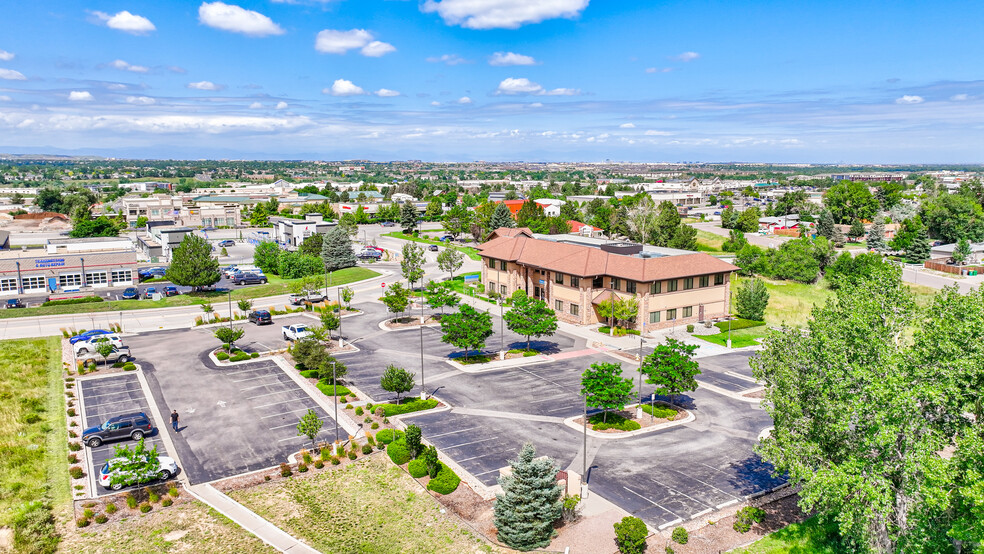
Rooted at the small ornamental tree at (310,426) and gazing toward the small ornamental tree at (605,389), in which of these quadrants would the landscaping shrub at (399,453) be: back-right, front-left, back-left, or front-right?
front-right

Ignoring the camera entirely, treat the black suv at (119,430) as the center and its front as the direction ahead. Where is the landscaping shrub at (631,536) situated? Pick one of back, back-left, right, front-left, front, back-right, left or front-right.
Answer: back-left

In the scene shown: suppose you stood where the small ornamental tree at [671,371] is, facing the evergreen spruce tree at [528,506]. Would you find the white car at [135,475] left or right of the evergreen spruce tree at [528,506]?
right

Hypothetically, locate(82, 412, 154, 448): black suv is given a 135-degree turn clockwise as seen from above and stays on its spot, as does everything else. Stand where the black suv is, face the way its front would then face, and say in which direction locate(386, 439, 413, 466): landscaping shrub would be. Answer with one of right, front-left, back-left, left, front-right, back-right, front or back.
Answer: right

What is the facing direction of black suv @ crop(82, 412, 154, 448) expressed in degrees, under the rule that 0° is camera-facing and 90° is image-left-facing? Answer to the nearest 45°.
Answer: approximately 90°

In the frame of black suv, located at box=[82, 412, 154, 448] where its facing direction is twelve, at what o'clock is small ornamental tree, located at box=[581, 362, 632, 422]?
The small ornamental tree is roughly at 7 o'clock from the black suv.

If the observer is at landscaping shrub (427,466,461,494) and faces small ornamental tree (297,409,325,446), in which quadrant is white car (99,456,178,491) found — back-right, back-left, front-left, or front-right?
front-left

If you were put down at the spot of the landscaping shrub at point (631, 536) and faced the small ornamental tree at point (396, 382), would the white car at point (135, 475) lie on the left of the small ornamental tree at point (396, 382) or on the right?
left

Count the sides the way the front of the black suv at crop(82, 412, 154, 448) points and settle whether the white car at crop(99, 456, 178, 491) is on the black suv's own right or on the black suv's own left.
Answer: on the black suv's own left

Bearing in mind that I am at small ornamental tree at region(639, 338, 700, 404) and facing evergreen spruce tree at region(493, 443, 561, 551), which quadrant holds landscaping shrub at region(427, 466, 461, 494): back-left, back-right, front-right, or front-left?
front-right

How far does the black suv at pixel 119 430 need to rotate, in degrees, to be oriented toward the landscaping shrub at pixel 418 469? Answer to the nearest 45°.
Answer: approximately 135° to its left

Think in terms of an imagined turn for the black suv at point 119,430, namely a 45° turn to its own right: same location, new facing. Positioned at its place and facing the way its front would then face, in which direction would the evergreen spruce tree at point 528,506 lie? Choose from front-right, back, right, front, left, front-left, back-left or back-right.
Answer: back

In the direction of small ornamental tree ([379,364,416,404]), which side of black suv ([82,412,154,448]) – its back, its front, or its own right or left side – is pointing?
back

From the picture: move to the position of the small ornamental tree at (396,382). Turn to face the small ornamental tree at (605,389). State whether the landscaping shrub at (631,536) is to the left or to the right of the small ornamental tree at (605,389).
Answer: right

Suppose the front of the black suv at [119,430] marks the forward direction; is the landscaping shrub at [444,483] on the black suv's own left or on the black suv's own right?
on the black suv's own left

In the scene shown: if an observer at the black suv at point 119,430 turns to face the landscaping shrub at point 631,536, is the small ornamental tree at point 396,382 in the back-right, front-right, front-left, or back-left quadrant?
front-left
